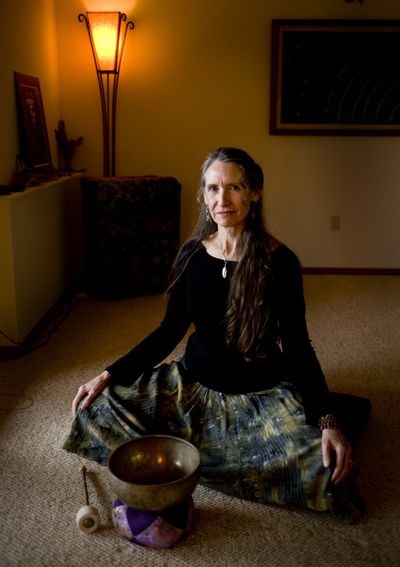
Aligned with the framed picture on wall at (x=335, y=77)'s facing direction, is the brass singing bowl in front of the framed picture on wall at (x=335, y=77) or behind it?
in front

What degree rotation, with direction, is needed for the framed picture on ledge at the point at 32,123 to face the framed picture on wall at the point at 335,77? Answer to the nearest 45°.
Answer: approximately 45° to its left

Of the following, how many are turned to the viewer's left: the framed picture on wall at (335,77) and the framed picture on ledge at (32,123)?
0

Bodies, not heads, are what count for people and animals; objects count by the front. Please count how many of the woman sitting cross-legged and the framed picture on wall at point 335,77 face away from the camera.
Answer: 0

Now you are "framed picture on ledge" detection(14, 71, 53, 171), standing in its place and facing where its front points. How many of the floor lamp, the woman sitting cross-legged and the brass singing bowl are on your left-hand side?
1

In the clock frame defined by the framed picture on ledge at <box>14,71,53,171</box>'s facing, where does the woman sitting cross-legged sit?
The woman sitting cross-legged is roughly at 1 o'clock from the framed picture on ledge.

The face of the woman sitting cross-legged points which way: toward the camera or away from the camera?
toward the camera

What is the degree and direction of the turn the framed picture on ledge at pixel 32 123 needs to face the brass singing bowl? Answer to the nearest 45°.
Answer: approximately 45° to its right

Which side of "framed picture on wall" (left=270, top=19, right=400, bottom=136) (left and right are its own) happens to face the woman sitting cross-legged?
front

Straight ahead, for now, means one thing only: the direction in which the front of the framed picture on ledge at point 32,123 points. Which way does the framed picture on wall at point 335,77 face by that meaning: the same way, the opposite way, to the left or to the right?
to the right

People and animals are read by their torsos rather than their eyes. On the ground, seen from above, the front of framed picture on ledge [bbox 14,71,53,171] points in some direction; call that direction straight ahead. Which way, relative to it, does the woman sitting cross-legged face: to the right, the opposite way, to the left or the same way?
to the right

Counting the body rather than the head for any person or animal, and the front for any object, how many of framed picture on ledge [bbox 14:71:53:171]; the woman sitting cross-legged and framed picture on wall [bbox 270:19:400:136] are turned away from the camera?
0

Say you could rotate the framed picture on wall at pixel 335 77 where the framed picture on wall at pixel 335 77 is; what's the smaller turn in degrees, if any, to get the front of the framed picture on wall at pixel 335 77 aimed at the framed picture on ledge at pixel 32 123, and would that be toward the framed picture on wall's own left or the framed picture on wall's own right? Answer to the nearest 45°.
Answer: approximately 45° to the framed picture on wall's own right

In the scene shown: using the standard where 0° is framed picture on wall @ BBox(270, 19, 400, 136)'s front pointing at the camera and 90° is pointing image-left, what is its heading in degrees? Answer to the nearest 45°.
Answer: approximately 0°
